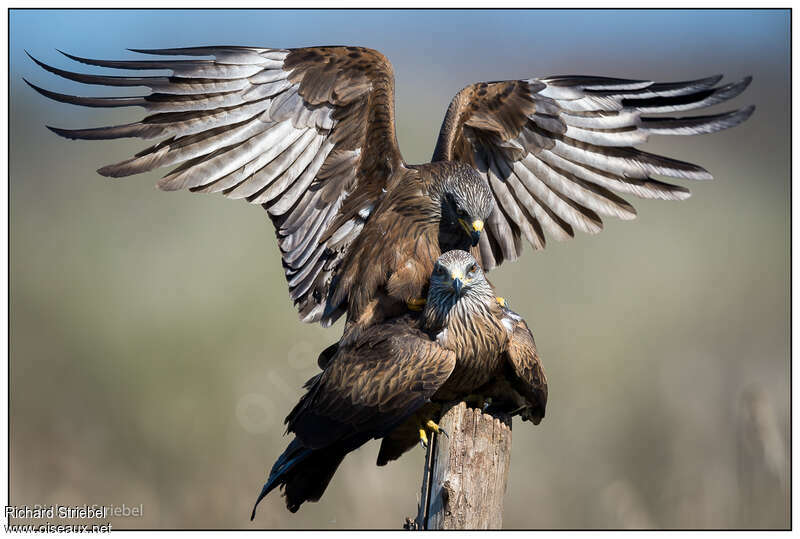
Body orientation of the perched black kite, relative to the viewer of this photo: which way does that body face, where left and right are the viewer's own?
facing the viewer and to the right of the viewer
